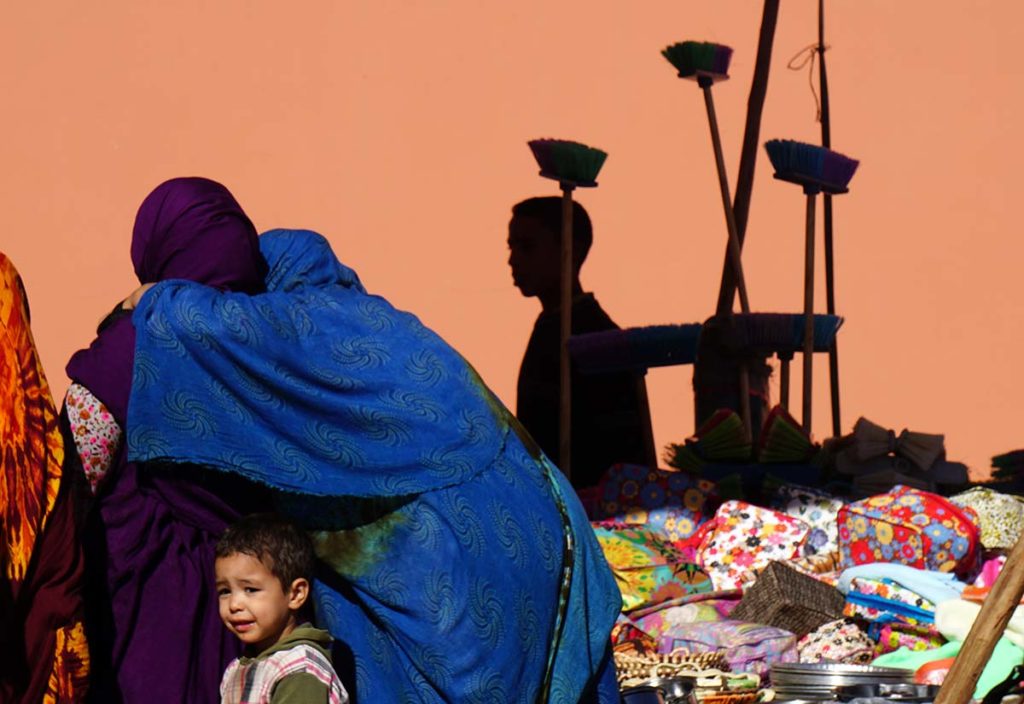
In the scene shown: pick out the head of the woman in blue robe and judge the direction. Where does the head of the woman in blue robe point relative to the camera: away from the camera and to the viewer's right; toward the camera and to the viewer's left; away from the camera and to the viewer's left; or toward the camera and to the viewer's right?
away from the camera and to the viewer's left

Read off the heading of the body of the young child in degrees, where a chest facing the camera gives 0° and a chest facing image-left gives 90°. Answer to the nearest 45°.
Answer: approximately 45°

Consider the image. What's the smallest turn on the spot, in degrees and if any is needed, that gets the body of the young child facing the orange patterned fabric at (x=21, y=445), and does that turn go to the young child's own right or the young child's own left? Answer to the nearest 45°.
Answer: approximately 45° to the young child's own right

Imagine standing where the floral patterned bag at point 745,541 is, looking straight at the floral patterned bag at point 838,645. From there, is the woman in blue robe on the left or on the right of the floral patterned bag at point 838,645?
right

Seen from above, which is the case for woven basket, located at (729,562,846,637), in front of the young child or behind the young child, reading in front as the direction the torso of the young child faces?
behind

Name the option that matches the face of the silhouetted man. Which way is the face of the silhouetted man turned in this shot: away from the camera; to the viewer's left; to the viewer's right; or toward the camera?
to the viewer's left

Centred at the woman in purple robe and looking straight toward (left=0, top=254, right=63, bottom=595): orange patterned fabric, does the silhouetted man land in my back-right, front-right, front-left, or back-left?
back-right
